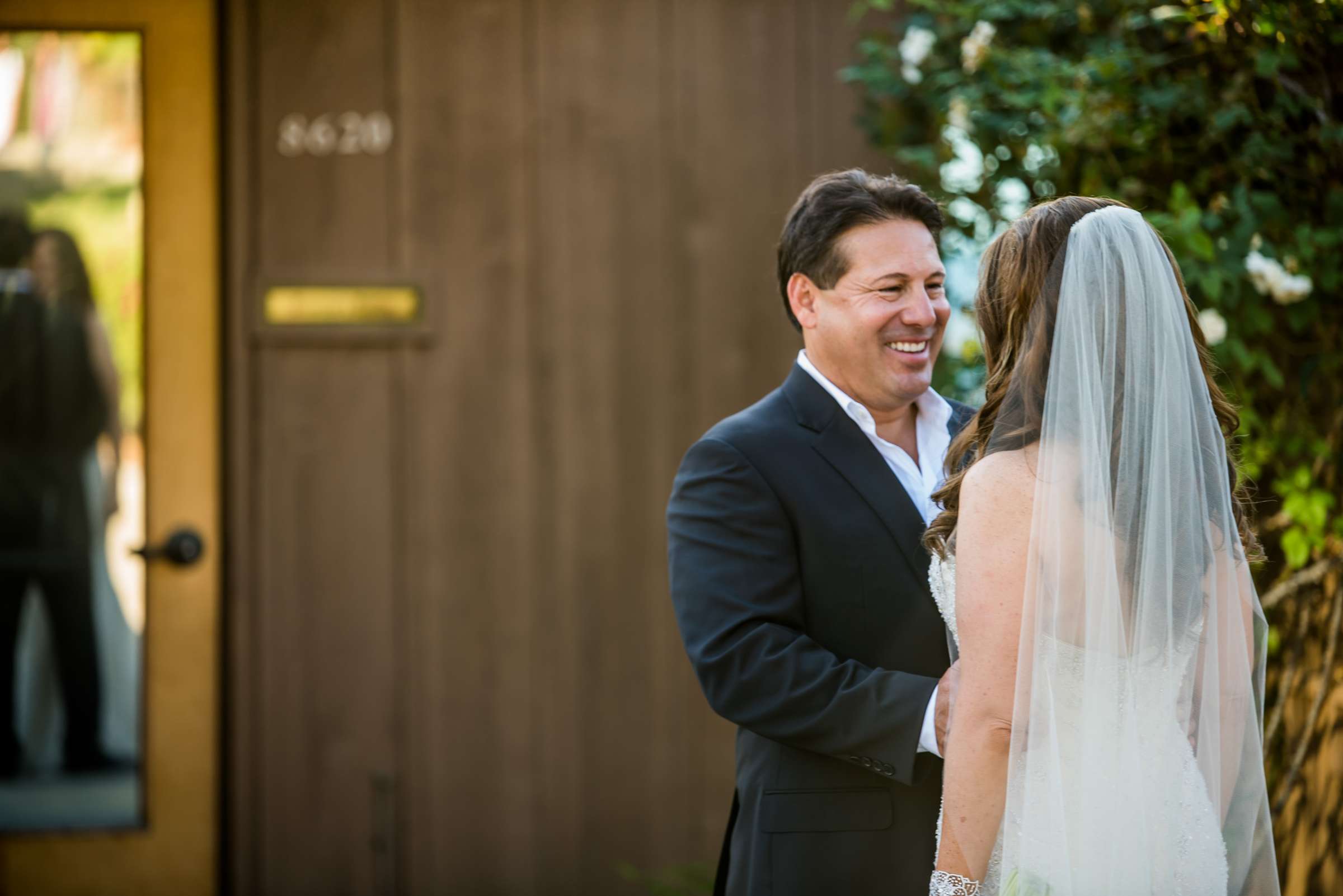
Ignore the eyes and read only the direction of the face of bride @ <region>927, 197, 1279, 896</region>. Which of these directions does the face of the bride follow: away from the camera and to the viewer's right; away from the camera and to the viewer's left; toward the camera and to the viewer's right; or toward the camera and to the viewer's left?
away from the camera and to the viewer's left

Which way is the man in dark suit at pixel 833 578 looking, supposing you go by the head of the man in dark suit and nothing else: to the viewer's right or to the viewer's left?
to the viewer's right

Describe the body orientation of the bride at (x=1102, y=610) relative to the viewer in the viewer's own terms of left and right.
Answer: facing away from the viewer and to the left of the viewer

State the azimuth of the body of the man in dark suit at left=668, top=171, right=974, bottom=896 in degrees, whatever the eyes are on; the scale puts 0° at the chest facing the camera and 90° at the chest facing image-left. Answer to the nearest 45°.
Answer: approximately 315°

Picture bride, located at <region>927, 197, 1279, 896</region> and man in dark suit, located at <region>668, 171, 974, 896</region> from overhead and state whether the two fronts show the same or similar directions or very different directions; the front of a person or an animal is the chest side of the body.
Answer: very different directions
